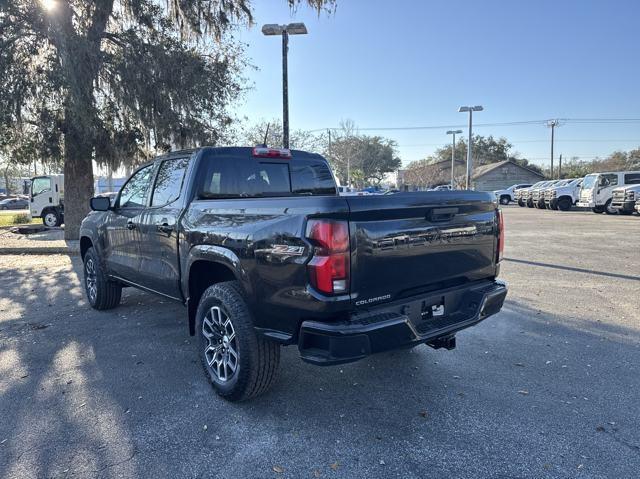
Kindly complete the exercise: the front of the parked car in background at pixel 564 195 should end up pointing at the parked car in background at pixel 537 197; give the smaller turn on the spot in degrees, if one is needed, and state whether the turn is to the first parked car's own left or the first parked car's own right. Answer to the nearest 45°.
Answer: approximately 90° to the first parked car's own right

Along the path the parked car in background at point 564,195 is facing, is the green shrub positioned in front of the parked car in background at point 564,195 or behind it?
in front

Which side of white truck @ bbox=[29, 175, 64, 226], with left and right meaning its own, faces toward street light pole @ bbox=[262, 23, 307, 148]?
back

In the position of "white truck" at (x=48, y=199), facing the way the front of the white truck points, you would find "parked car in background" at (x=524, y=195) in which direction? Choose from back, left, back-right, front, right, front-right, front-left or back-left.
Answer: back

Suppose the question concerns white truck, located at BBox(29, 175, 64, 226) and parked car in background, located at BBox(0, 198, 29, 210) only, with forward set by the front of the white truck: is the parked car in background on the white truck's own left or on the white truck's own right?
on the white truck's own right

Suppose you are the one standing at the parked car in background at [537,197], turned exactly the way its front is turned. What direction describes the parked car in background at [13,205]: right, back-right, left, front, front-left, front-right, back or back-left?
front-right

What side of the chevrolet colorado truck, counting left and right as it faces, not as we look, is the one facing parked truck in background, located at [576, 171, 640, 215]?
right

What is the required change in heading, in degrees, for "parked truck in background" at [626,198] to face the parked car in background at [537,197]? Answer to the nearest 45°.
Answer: approximately 90° to its right
